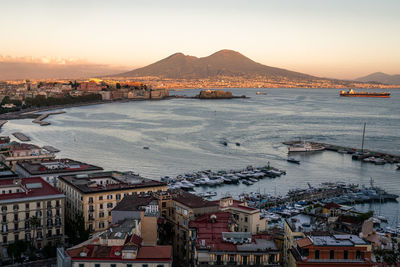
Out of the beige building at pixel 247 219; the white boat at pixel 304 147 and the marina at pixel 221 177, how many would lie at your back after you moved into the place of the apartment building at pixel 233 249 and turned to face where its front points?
3

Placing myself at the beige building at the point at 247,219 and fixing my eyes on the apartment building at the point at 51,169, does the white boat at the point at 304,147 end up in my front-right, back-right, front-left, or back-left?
front-right

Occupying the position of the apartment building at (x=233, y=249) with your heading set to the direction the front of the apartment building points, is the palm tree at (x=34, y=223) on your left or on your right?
on your right

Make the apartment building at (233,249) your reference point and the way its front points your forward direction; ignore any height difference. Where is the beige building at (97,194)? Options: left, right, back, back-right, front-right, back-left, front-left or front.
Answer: back-right

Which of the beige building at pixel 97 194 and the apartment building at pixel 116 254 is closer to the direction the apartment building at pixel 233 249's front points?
the apartment building

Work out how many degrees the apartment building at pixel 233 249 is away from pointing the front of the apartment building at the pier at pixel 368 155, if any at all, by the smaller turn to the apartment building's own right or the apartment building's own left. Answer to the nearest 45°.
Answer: approximately 180°

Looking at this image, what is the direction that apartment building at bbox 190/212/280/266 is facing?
toward the camera

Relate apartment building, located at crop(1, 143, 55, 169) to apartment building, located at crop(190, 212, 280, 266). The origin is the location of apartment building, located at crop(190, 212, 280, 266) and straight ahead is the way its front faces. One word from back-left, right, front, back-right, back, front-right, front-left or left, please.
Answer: back-right

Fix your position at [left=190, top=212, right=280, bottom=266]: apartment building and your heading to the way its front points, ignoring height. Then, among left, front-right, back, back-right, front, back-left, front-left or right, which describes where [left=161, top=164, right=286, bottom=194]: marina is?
back

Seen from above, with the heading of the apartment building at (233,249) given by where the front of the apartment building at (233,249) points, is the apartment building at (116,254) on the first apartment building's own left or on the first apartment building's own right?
on the first apartment building's own right

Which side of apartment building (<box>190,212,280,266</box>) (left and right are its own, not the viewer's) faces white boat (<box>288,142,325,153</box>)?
back

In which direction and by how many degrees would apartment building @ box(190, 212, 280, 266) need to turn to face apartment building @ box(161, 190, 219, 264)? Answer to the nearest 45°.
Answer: approximately 135° to its right

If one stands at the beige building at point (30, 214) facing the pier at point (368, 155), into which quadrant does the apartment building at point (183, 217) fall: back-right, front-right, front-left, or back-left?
front-right

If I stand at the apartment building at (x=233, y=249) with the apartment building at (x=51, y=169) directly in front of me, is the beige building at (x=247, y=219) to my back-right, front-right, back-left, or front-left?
front-right

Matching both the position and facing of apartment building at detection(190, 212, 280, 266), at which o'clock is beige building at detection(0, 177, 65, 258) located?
The beige building is roughly at 4 o'clock from the apartment building.
